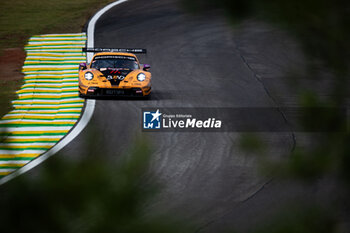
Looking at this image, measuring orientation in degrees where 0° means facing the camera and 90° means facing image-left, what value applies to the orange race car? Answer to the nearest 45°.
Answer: approximately 0°
